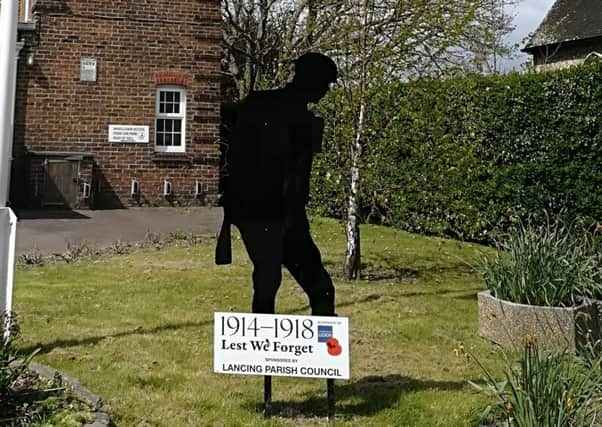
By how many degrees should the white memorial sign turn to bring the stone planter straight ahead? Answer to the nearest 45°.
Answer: approximately 135° to its left

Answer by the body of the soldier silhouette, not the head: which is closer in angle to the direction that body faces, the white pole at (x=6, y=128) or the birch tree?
the birch tree

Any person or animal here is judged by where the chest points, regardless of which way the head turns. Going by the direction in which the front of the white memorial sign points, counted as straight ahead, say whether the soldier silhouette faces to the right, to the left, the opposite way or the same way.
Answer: to the left

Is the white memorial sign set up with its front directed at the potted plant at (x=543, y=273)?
no

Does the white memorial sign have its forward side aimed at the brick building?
no

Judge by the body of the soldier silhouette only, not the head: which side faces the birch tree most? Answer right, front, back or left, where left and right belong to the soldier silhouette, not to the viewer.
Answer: left

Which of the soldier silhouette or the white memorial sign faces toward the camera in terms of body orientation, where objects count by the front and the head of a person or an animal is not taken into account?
the white memorial sign

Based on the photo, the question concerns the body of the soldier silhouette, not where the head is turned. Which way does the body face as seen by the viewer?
to the viewer's right

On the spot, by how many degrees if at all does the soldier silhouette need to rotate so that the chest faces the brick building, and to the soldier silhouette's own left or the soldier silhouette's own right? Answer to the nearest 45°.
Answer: approximately 90° to the soldier silhouette's own left

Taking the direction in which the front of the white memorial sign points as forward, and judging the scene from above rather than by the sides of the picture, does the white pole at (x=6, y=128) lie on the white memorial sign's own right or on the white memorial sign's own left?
on the white memorial sign's own right

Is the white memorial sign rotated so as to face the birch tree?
no

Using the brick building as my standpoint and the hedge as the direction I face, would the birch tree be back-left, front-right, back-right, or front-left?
front-right

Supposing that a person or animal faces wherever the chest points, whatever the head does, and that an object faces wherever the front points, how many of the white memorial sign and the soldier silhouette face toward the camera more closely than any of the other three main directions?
1

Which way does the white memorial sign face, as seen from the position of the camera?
facing the viewer
